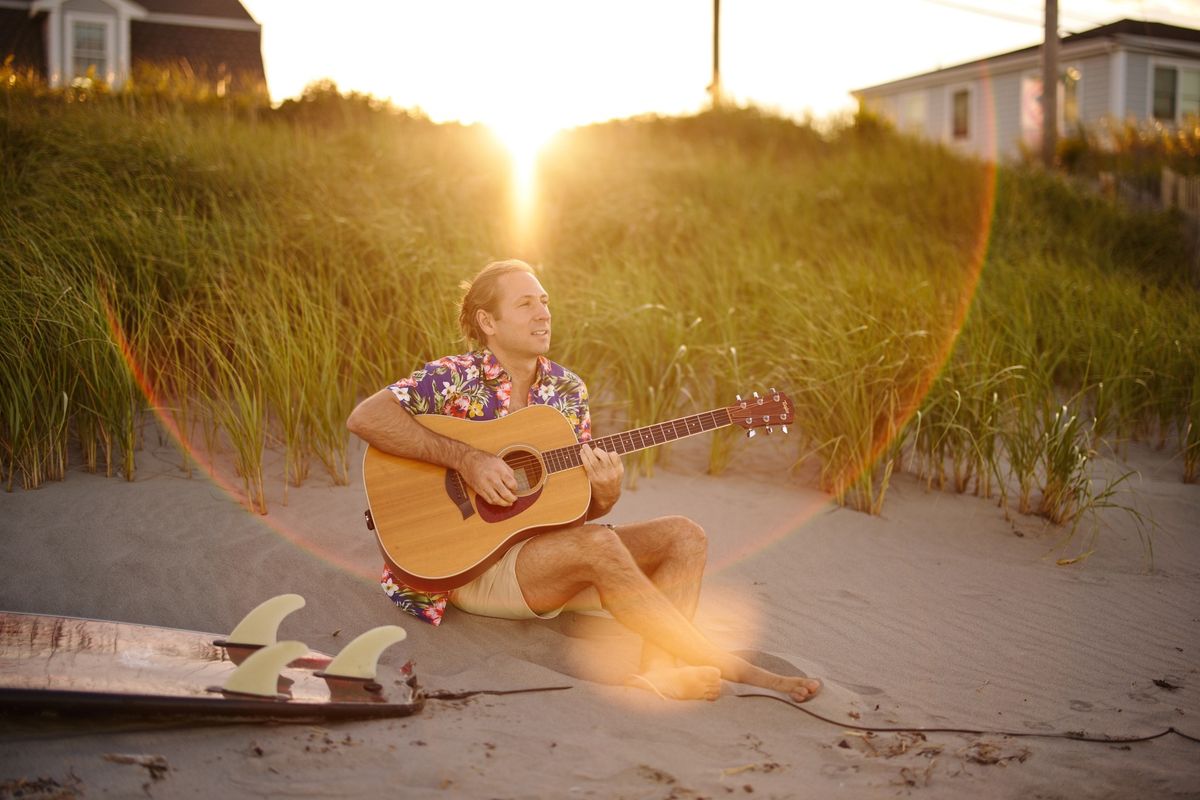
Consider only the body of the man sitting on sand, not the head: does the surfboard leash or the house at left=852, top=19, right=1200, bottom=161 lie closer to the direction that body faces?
the surfboard leash

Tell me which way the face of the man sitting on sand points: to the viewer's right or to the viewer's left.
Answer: to the viewer's right

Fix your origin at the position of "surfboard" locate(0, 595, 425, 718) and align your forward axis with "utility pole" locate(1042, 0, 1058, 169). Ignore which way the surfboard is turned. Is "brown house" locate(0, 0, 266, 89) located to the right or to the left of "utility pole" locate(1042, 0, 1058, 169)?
left

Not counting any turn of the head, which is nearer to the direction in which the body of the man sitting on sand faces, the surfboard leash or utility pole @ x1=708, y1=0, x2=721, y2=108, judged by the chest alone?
the surfboard leash

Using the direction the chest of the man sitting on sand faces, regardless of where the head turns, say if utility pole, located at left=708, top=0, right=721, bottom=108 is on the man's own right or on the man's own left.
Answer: on the man's own left

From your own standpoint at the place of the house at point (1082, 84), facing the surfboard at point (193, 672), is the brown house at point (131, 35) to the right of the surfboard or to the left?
right

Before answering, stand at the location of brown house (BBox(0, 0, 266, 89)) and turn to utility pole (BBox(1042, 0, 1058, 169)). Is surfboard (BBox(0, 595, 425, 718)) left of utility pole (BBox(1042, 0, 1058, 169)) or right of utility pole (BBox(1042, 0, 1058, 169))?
right

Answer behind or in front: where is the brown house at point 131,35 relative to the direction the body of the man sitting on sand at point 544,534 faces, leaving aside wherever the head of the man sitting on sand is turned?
behind

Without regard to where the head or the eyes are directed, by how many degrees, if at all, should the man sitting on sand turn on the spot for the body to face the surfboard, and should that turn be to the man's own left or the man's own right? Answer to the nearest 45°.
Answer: approximately 90° to the man's own right
